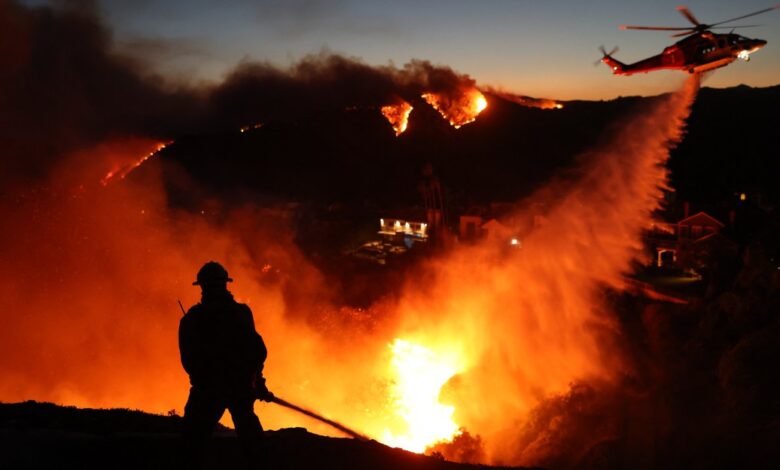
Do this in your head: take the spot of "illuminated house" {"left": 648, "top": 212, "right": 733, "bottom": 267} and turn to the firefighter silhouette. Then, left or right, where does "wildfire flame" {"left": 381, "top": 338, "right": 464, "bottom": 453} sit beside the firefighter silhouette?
right

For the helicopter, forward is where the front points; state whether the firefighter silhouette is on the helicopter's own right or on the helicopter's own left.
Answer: on the helicopter's own right

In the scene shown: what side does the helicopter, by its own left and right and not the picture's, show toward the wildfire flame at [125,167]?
back

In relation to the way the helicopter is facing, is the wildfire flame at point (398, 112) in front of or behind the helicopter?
behind

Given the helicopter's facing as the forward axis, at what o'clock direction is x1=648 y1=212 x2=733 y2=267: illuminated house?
The illuminated house is roughly at 9 o'clock from the helicopter.

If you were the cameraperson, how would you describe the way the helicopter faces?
facing to the right of the viewer
